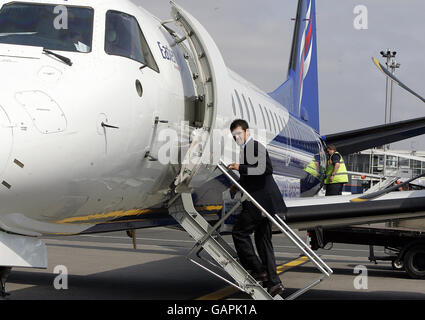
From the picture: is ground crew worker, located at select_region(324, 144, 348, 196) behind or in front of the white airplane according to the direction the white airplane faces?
behind

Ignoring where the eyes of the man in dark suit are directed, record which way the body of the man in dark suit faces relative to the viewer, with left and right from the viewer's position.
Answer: facing to the left of the viewer

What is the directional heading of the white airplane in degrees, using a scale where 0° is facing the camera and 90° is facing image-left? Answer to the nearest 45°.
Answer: approximately 45°
